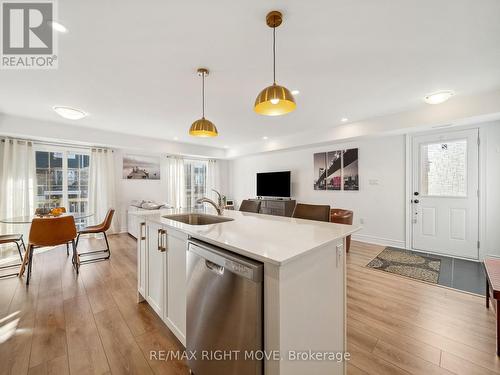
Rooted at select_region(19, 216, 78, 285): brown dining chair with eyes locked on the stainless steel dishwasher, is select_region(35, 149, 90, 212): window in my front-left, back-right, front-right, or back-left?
back-left

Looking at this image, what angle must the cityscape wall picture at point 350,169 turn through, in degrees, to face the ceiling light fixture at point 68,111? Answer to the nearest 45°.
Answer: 0° — it already faces it

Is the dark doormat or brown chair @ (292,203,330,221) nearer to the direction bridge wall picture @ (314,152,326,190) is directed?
the brown chair

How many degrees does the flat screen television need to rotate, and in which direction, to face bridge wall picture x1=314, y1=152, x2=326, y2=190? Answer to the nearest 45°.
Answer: approximately 90° to its left

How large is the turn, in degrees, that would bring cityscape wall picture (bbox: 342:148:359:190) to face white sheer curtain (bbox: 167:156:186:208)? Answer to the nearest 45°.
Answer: approximately 45° to its right

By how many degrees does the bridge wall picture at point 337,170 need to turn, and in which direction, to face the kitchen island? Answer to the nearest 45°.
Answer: approximately 45° to its left

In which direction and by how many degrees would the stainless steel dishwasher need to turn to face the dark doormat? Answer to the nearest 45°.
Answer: approximately 180°

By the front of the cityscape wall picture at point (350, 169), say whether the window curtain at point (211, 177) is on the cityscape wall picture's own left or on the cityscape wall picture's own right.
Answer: on the cityscape wall picture's own right

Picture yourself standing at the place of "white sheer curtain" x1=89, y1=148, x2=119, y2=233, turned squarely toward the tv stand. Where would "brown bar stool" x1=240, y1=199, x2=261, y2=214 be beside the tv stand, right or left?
right

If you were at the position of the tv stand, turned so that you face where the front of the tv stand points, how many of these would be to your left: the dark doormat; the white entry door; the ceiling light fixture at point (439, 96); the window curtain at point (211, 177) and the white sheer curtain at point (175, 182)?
3

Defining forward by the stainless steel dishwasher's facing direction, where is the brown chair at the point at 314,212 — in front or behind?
behind
